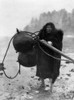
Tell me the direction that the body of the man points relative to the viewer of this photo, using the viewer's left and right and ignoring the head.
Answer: facing the viewer
